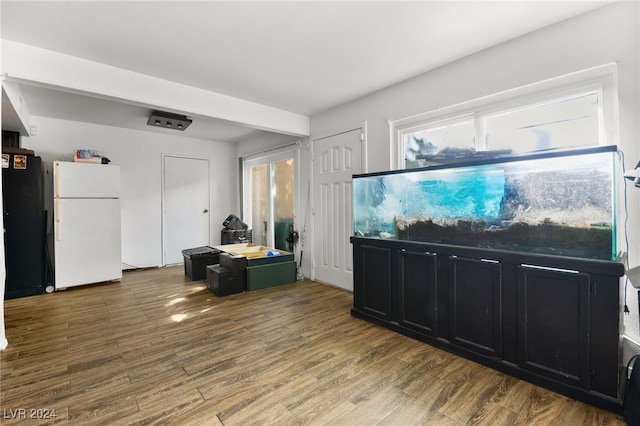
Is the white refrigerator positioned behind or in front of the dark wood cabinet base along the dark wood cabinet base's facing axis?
in front

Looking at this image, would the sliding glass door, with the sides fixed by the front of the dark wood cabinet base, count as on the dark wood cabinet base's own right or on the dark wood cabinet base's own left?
on the dark wood cabinet base's own right

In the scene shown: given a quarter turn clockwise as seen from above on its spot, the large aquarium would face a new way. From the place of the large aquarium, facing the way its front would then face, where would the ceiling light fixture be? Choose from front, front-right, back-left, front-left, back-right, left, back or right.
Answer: front-left

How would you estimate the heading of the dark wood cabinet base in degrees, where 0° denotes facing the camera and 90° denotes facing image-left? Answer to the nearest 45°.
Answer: approximately 45°

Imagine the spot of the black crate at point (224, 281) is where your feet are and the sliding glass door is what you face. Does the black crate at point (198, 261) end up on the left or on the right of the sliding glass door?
left

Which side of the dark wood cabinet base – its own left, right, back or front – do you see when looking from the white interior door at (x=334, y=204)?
right

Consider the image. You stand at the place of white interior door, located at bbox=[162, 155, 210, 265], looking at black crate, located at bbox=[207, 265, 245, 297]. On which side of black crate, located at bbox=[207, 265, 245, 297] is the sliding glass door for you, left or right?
left

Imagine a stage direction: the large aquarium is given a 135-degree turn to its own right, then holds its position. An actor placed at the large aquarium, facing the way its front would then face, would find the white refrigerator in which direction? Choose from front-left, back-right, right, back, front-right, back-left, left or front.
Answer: left

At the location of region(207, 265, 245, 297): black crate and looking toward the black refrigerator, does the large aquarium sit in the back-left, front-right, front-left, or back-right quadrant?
back-left

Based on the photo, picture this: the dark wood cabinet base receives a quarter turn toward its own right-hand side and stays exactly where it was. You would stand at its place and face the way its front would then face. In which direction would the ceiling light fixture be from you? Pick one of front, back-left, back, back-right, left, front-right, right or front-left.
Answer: front-left

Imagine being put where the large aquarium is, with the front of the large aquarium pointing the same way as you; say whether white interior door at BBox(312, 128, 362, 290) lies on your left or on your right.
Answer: on your right

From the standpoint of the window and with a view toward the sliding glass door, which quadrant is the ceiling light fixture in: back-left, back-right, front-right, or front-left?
front-left

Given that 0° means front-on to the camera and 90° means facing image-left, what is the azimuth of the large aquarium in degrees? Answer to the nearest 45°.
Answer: approximately 45°
